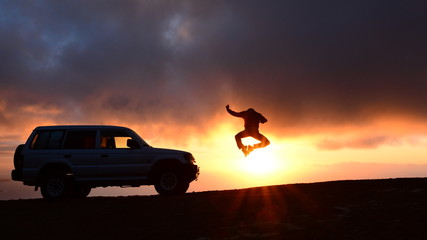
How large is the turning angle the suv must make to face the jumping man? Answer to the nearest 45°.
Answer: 0° — it already faces them

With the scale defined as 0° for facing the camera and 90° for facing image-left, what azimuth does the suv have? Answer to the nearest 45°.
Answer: approximately 270°
